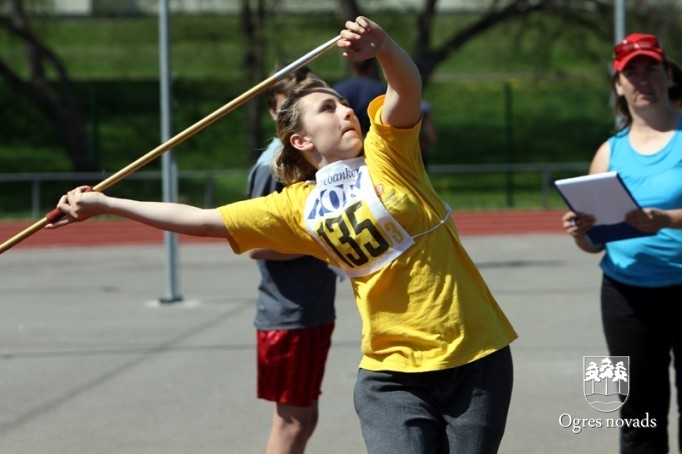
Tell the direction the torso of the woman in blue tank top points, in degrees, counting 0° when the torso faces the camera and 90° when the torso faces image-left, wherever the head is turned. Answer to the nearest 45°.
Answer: approximately 45°

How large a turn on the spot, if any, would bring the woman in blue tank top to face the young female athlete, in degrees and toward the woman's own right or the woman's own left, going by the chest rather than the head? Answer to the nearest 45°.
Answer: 0° — they already face them
